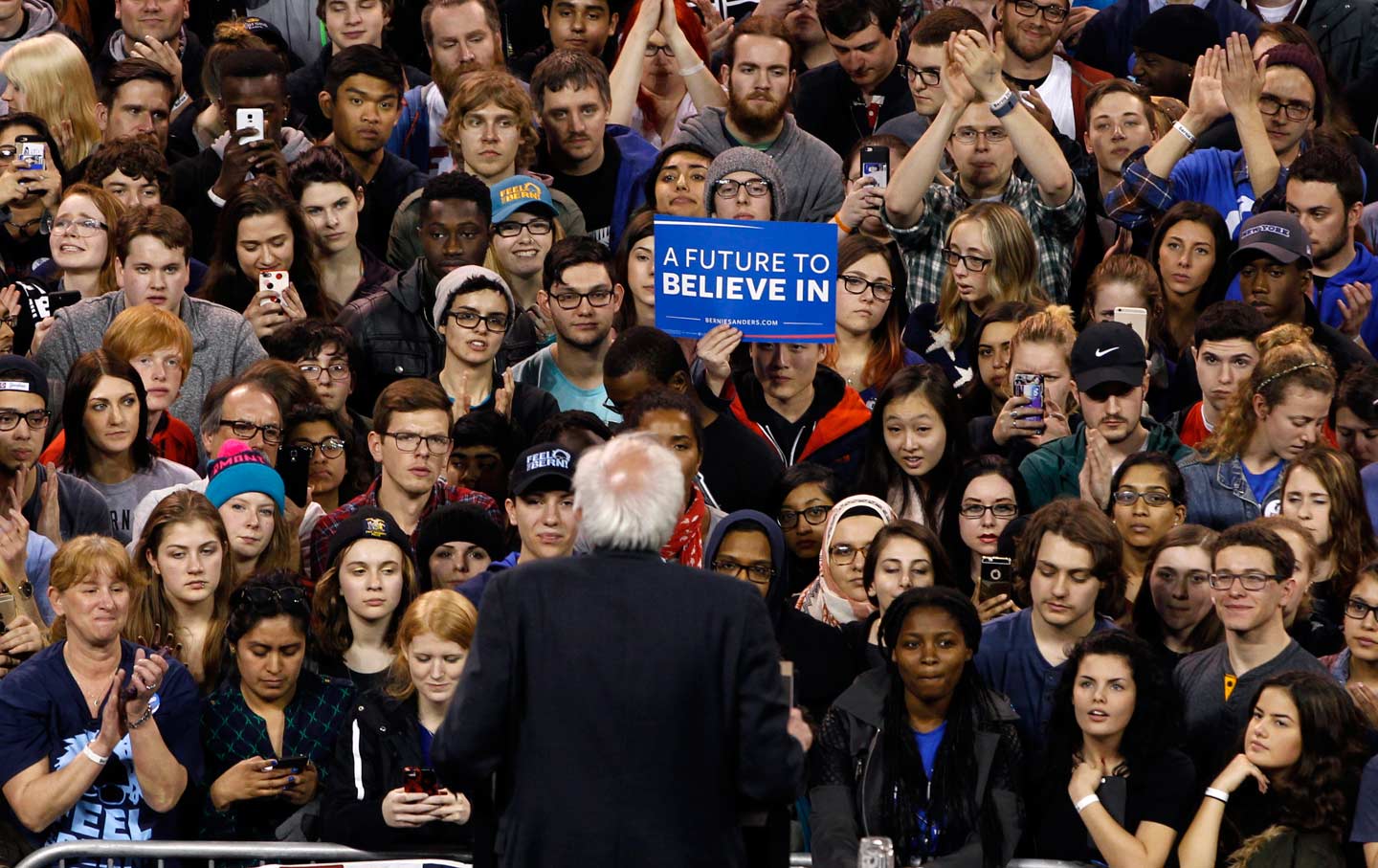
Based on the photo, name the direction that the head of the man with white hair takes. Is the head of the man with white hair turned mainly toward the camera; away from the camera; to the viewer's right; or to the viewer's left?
away from the camera

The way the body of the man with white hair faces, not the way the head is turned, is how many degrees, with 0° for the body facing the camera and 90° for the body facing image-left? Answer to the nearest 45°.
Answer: approximately 180°
